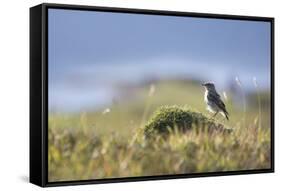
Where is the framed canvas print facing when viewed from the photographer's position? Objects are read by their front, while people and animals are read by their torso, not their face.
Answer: facing the viewer and to the right of the viewer
